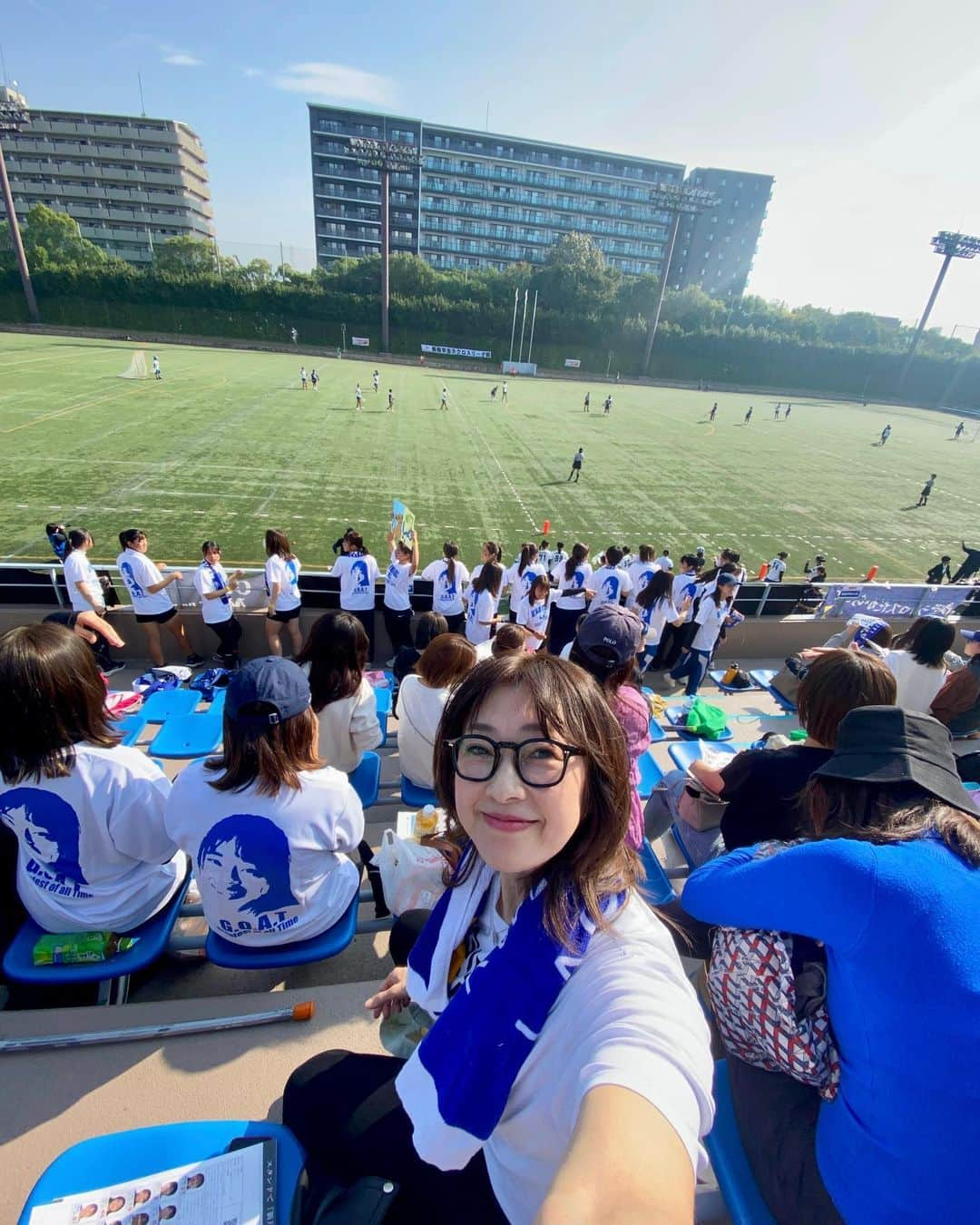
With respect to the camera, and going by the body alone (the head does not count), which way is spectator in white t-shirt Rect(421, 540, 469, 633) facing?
away from the camera

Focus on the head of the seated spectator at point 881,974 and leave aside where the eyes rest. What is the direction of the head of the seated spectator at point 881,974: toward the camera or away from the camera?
away from the camera

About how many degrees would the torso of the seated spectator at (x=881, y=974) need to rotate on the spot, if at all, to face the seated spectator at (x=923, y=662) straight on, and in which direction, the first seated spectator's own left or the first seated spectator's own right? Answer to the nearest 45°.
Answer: approximately 45° to the first seated spectator's own right

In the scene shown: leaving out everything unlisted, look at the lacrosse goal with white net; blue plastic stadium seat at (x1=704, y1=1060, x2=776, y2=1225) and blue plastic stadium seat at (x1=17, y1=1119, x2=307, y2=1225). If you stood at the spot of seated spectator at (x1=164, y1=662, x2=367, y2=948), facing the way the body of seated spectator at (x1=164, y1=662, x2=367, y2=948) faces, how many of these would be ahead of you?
1

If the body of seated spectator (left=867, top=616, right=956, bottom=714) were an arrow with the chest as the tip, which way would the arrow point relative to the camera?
away from the camera

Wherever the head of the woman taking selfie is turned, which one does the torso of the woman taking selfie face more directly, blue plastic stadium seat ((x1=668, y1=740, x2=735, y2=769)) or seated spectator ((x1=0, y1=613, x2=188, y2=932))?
the seated spectator

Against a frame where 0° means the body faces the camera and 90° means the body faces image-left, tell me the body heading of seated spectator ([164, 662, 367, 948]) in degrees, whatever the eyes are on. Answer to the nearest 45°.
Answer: approximately 180°

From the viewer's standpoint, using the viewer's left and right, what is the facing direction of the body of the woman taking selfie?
facing the viewer and to the left of the viewer

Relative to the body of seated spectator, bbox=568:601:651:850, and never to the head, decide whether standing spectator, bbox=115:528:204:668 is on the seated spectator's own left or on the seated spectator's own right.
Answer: on the seated spectator's own left

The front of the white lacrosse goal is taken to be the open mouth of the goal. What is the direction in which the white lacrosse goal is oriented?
to the viewer's right

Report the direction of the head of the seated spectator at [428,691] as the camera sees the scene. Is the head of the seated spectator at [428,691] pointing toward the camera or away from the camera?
away from the camera

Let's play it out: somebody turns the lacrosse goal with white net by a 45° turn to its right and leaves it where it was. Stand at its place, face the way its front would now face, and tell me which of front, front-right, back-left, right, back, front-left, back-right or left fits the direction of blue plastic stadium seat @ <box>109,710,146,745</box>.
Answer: front-right

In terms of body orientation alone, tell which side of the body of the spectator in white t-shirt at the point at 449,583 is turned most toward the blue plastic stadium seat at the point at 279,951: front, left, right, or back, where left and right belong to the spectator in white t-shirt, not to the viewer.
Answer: back

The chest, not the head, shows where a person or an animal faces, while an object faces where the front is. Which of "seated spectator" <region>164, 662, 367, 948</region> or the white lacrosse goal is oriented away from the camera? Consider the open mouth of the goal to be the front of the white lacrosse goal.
the seated spectator

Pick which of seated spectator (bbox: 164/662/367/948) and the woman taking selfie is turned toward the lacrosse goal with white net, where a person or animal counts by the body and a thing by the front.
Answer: the seated spectator

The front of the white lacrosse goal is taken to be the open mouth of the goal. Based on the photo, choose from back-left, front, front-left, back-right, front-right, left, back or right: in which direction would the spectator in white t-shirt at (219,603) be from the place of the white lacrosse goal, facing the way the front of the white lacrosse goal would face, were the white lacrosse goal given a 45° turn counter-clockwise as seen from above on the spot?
back-right
